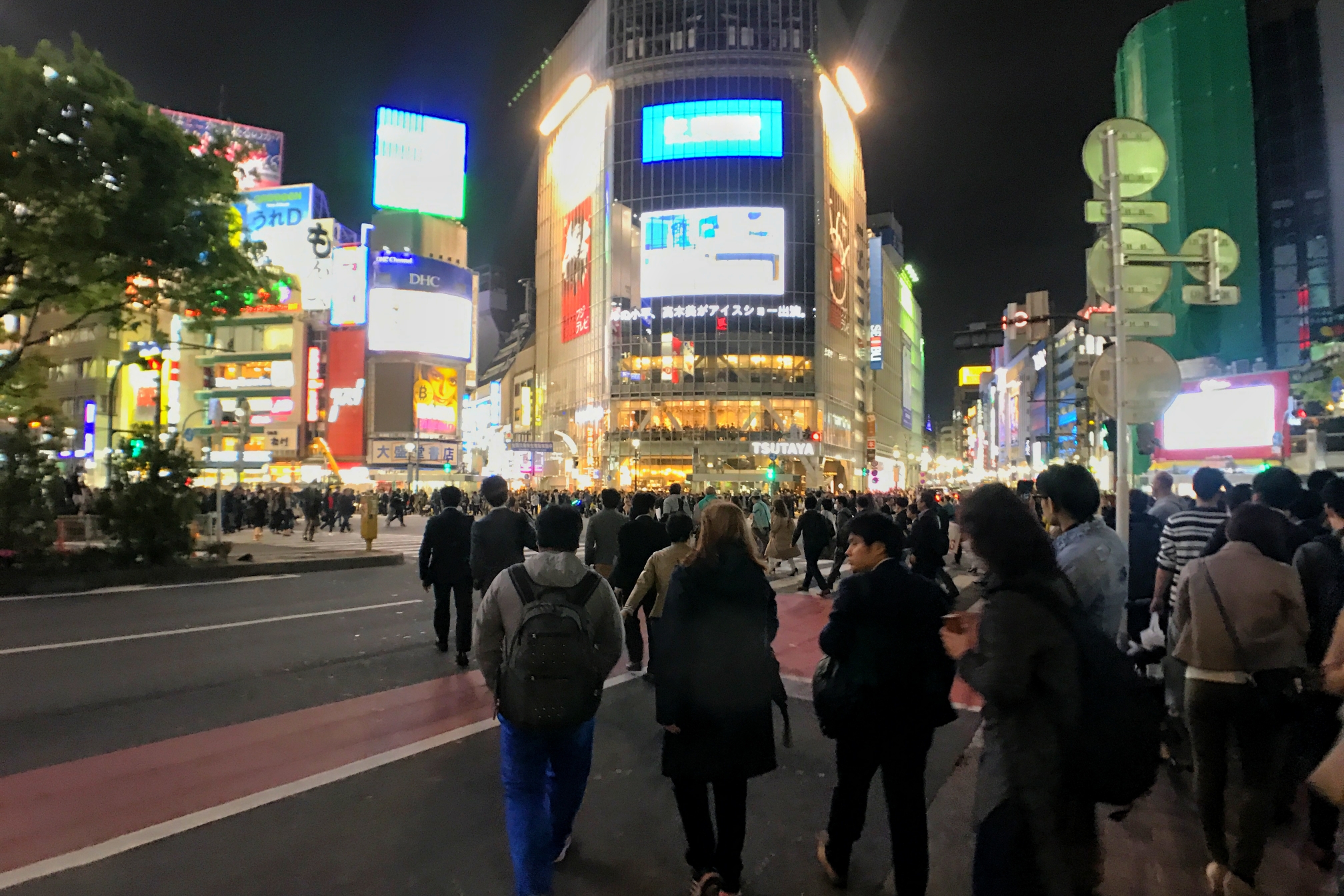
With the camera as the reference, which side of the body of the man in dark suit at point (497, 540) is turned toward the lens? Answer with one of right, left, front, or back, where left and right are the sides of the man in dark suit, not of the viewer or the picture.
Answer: back

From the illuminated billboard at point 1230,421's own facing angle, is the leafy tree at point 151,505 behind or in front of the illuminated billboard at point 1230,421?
in front

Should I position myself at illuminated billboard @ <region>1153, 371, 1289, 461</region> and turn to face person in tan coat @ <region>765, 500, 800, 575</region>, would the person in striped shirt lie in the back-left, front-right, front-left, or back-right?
front-left

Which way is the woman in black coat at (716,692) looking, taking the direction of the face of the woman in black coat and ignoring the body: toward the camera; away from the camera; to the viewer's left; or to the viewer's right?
away from the camera

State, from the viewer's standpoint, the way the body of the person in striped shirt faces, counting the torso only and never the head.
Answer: away from the camera

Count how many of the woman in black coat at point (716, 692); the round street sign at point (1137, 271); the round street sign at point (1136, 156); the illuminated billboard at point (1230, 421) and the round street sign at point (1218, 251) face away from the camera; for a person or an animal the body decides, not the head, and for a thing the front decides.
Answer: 4

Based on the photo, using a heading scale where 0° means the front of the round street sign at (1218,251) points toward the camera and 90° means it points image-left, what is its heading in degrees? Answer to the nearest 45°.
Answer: approximately 180°

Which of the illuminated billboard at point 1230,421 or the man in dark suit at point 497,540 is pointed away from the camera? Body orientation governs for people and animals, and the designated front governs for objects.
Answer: the man in dark suit

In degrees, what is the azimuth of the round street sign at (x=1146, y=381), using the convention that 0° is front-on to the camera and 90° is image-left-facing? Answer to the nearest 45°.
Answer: approximately 180°

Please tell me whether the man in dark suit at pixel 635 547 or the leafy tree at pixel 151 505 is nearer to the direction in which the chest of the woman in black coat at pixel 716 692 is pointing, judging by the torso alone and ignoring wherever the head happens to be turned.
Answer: the man in dark suit

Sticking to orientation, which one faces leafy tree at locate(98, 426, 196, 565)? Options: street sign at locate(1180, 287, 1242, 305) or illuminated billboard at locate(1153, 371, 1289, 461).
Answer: the illuminated billboard

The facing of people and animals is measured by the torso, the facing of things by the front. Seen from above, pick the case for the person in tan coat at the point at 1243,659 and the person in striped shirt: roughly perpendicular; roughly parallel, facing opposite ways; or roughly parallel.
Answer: roughly parallel

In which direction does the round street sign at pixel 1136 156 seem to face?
away from the camera

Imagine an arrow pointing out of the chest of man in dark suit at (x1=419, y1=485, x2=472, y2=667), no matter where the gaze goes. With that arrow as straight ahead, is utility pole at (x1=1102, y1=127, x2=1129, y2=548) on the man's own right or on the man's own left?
on the man's own right

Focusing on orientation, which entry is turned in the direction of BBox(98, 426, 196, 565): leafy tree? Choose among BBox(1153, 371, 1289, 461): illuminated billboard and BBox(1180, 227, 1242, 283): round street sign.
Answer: the illuminated billboard

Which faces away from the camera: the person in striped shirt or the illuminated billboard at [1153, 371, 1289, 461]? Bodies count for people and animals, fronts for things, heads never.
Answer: the person in striped shirt

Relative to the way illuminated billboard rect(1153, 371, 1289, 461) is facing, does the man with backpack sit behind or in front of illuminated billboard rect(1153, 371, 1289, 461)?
in front

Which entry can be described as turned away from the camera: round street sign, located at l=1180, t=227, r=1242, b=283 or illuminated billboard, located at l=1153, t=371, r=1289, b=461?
the round street sign

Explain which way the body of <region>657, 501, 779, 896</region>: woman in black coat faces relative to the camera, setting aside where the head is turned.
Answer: away from the camera

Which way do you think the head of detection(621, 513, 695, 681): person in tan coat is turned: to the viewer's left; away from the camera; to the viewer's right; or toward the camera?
away from the camera
